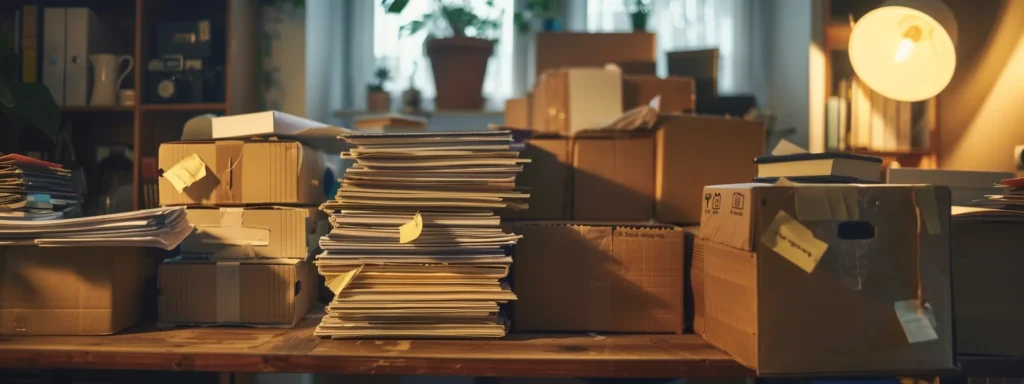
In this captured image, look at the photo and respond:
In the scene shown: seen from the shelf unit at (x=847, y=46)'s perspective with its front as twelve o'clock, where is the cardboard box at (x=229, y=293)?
The cardboard box is roughly at 1 o'clock from the shelf unit.

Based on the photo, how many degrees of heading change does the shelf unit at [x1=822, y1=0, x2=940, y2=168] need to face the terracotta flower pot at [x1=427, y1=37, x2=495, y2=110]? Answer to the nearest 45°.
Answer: approximately 90° to its right

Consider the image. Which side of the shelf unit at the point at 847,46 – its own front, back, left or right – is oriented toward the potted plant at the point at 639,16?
right

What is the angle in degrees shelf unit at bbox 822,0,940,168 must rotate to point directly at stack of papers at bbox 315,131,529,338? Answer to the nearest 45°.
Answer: approximately 45° to its right

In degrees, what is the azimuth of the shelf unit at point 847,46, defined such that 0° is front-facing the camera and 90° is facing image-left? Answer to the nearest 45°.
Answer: approximately 0°

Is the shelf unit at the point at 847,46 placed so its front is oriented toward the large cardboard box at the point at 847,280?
yes

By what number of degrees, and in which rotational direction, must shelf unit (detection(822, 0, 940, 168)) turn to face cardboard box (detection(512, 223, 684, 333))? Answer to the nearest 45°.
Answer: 0° — it already faces it
